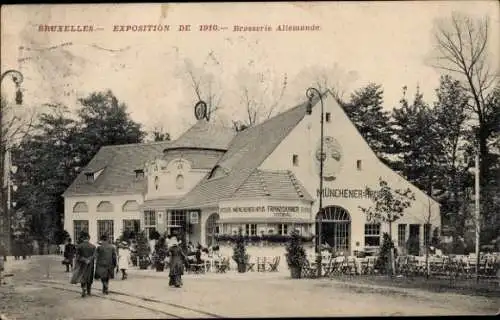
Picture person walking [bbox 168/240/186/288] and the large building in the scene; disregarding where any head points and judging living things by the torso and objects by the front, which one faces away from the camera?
the person walking

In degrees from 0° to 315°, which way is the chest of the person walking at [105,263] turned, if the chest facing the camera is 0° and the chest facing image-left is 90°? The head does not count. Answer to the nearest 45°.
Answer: approximately 180°

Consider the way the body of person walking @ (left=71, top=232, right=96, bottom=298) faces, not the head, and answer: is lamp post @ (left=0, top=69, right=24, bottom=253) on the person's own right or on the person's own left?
on the person's own left

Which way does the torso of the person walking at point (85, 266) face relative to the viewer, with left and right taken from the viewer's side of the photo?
facing away from the viewer

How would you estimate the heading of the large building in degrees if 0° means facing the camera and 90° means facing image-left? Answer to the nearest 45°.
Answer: approximately 315°

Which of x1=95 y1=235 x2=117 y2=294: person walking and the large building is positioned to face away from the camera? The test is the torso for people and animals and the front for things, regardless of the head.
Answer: the person walking

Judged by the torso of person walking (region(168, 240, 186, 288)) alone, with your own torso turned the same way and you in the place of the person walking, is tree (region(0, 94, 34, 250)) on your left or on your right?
on your left

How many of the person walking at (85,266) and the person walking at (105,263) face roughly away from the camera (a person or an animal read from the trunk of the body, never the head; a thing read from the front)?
2
